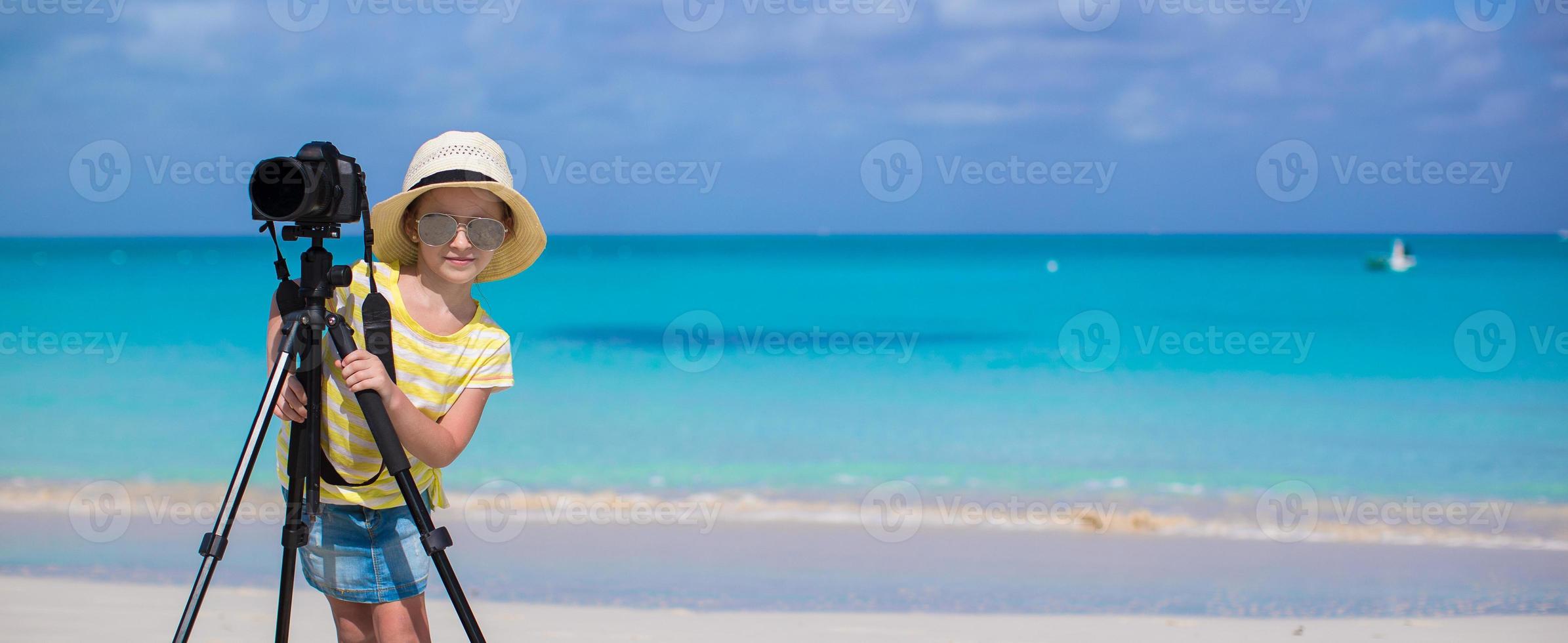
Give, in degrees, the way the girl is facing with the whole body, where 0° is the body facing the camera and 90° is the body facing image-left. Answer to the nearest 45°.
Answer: approximately 0°

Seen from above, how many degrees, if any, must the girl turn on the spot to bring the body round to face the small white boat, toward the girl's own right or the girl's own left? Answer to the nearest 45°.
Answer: approximately 135° to the girl's own left
